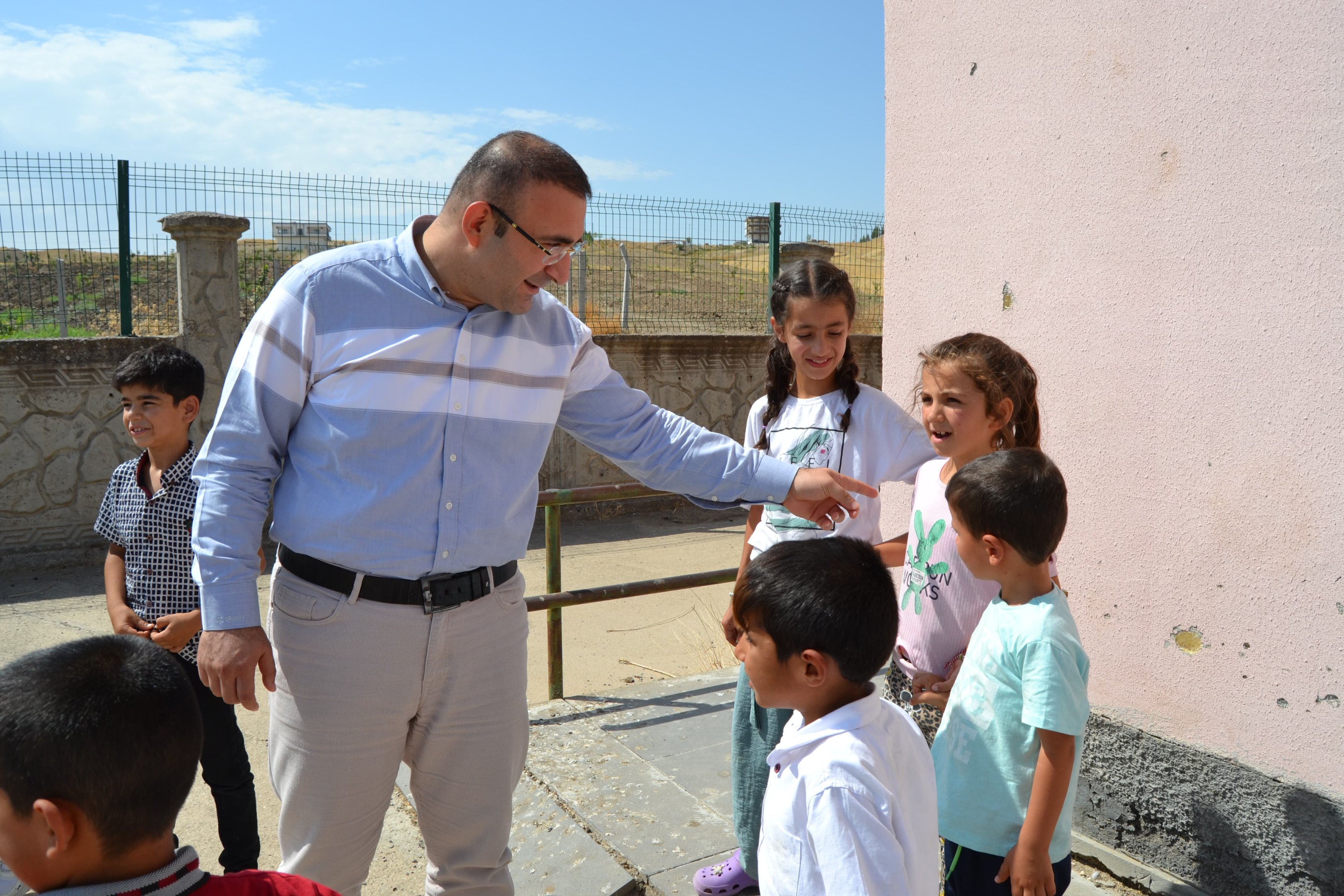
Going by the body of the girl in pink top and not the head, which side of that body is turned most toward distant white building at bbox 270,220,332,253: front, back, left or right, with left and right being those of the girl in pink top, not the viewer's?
right

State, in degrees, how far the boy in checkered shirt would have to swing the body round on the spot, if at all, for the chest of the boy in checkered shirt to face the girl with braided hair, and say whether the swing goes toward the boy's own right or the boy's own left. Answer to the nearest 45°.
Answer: approximately 90° to the boy's own left

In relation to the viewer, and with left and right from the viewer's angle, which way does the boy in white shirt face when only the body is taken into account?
facing to the left of the viewer

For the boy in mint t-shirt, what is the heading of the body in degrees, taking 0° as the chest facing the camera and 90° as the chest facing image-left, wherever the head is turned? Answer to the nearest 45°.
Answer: approximately 90°

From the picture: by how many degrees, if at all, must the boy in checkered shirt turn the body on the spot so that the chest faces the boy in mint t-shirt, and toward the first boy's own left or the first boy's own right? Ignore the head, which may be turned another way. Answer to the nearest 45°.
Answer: approximately 90° to the first boy's own left

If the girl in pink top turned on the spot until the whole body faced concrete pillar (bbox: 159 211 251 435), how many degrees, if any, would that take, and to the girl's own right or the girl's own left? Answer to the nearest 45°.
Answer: approximately 90° to the girl's own right

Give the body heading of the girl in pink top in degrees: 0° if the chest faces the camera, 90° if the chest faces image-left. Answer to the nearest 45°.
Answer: approximately 45°

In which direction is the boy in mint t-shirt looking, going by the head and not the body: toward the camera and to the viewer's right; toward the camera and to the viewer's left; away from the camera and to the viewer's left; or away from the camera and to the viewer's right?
away from the camera and to the viewer's left

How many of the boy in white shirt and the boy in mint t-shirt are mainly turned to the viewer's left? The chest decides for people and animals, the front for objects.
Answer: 2

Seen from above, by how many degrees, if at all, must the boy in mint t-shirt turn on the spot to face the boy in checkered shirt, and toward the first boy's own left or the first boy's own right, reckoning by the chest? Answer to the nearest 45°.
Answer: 0° — they already face them

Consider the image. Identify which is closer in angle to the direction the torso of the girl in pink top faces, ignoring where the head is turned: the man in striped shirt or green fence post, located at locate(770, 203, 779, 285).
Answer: the man in striped shirt

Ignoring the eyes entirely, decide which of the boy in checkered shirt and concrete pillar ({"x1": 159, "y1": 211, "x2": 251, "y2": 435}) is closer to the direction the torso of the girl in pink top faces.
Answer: the boy in checkered shirt
